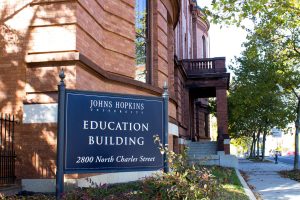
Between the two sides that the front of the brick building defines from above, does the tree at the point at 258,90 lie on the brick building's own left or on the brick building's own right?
on the brick building's own left

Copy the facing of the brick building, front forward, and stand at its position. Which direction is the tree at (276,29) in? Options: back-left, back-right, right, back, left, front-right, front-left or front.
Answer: front-left

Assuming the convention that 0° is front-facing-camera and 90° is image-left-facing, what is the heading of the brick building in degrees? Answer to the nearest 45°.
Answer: approximately 270°

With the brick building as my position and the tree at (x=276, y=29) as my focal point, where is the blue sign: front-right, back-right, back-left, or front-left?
back-right

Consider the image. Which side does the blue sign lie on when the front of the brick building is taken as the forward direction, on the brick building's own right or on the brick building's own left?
on the brick building's own right
